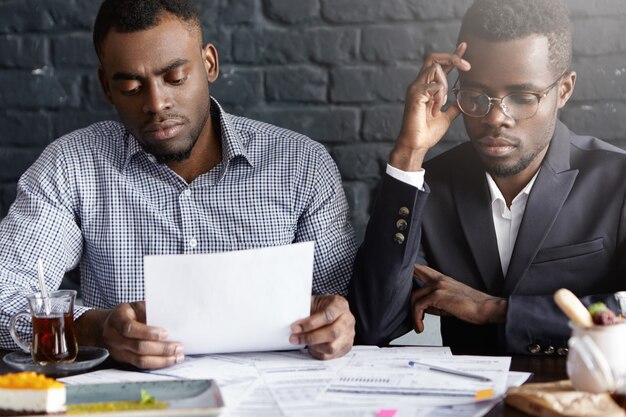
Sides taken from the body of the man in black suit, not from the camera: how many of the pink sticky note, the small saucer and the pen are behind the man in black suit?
0

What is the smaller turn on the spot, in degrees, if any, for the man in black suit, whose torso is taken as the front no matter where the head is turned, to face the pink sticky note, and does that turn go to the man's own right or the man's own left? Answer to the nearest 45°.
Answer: approximately 45° to the man's own left

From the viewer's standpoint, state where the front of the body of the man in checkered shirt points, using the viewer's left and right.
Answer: facing the viewer

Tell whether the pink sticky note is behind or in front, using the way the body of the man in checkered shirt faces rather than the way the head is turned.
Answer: in front

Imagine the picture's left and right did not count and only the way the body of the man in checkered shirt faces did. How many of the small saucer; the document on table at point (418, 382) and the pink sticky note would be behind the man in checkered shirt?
0

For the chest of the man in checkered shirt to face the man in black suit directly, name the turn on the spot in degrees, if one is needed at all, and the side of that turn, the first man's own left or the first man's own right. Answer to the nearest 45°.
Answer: approximately 90° to the first man's own left

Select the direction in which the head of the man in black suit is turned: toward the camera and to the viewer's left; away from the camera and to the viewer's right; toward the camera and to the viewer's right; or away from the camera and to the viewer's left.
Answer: toward the camera and to the viewer's left

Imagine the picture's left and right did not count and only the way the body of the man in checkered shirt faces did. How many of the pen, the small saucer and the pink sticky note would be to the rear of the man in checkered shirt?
0

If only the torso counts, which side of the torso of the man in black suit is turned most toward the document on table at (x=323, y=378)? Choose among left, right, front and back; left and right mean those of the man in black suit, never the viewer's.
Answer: front

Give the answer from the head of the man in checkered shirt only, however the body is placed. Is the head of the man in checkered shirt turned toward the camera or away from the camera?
toward the camera

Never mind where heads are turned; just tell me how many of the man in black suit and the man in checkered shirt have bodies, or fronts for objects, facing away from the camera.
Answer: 0

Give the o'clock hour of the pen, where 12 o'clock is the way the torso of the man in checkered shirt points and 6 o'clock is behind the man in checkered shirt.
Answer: The pen is roughly at 11 o'clock from the man in checkered shirt.

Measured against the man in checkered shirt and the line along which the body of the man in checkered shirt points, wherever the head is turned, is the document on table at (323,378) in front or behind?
in front

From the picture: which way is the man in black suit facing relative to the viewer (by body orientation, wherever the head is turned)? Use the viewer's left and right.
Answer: facing the viewer and to the left of the viewer
